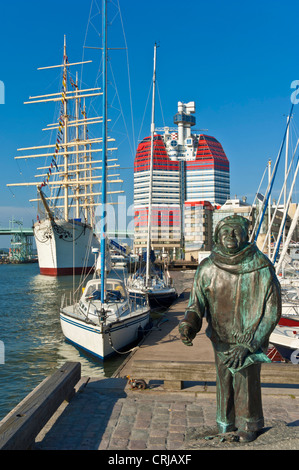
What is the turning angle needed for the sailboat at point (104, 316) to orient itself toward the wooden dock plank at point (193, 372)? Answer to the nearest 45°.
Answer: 0° — it already faces it

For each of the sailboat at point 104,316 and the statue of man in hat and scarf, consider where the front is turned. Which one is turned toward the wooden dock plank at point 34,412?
the sailboat

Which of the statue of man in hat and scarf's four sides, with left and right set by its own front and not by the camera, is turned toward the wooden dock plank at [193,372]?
back

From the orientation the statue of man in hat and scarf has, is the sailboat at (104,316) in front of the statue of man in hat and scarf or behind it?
behind

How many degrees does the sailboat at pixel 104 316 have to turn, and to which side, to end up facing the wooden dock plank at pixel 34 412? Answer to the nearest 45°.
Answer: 0° — it already faces it

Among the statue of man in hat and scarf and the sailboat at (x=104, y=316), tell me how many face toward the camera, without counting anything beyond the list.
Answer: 2

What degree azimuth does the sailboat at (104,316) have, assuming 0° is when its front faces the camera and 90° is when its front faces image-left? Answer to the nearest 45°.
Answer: approximately 0°

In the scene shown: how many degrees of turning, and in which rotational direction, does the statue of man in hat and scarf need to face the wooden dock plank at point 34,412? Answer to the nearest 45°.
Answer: approximately 90° to its right
